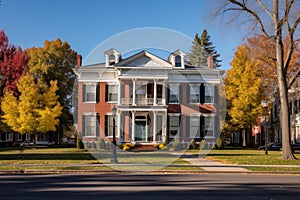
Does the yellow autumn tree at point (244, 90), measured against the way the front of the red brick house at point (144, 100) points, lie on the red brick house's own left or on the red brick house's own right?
on the red brick house's own left

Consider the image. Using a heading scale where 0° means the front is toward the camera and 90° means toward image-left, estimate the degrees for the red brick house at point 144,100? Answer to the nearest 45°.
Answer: approximately 0°

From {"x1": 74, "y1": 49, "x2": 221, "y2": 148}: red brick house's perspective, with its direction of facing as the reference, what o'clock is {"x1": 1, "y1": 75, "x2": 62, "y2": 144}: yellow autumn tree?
The yellow autumn tree is roughly at 3 o'clock from the red brick house.

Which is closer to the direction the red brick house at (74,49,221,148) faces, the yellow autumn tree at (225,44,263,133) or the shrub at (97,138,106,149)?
the shrub

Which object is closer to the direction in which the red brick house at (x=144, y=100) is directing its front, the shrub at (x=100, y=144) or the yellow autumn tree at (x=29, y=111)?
the shrub

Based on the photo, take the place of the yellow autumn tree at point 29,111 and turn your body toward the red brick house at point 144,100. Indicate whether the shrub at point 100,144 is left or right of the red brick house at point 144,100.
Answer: right
